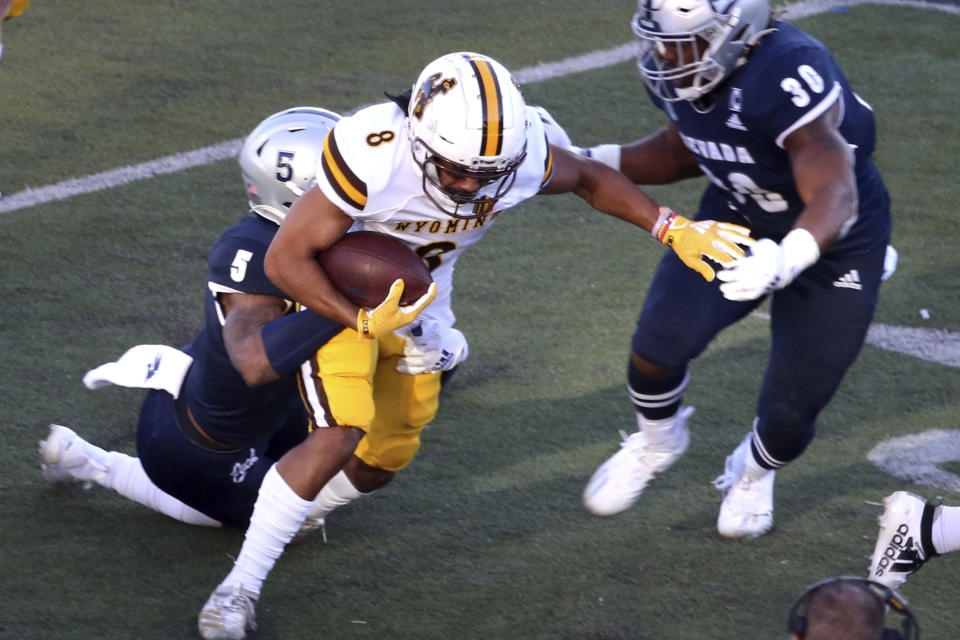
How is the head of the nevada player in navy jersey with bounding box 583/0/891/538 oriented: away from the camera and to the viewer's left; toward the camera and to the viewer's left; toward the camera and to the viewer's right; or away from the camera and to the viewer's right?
toward the camera and to the viewer's left

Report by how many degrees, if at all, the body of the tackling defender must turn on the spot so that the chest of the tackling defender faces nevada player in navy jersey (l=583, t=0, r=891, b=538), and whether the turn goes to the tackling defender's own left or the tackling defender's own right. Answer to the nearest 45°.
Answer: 0° — they already face them

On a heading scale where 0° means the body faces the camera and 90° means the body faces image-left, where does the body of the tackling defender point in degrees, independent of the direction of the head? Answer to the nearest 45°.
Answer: approximately 270°

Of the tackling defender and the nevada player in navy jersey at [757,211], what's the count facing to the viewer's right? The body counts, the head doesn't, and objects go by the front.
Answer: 1

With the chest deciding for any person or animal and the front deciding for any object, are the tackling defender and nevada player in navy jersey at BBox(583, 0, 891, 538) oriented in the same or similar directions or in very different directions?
very different directions

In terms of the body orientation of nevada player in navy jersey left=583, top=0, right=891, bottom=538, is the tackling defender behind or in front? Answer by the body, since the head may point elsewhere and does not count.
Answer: in front

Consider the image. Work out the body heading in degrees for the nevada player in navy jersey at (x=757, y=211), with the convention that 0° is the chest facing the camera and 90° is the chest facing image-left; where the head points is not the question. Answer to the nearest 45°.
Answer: approximately 45°
